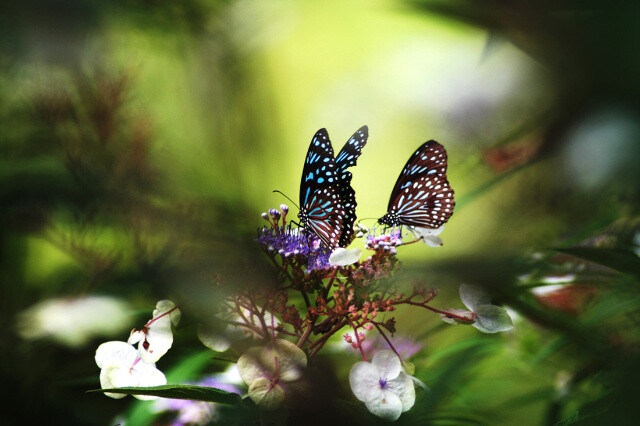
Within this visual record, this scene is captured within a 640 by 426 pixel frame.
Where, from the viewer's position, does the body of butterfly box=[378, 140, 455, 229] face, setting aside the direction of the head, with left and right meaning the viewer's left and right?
facing to the left of the viewer

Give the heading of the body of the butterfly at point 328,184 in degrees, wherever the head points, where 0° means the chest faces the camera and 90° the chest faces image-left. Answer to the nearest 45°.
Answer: approximately 90°

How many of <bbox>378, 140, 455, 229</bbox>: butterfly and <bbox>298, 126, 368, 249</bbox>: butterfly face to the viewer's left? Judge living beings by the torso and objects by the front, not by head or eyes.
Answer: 2
